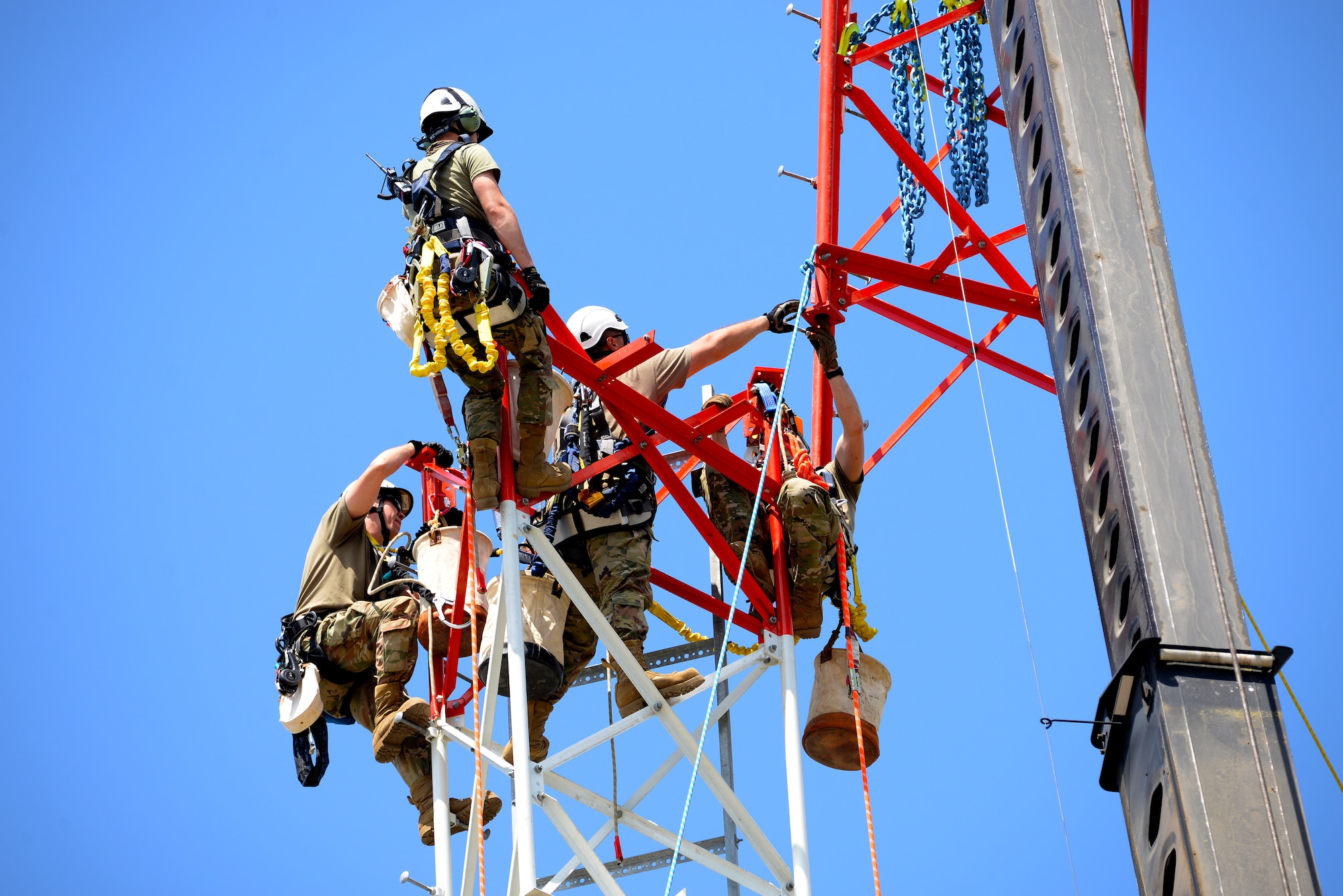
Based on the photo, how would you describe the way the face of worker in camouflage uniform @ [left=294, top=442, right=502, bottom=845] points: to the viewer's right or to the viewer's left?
to the viewer's right

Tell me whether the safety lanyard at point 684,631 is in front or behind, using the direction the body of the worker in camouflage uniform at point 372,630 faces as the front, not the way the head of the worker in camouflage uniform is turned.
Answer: in front

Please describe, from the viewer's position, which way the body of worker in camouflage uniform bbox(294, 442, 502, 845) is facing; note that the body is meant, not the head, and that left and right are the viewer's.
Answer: facing to the right of the viewer

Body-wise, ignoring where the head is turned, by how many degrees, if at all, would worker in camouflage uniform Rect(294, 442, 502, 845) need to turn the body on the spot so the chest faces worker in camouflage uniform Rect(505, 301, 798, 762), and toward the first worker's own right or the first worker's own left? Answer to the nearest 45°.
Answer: approximately 45° to the first worker's own right

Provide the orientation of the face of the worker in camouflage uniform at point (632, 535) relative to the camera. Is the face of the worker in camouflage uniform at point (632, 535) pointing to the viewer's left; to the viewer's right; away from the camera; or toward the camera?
to the viewer's right

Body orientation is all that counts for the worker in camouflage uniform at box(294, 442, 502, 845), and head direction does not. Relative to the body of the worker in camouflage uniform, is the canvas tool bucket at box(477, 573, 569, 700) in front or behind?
in front

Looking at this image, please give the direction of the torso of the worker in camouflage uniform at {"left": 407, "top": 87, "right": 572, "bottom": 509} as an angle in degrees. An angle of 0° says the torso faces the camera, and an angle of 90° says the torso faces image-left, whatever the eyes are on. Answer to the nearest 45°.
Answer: approximately 225°

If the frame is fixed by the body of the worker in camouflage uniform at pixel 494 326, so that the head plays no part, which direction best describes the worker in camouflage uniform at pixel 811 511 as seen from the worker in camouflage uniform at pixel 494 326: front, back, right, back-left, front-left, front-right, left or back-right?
front

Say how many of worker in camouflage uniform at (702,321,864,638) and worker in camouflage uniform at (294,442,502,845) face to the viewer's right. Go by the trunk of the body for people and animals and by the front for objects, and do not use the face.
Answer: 1
